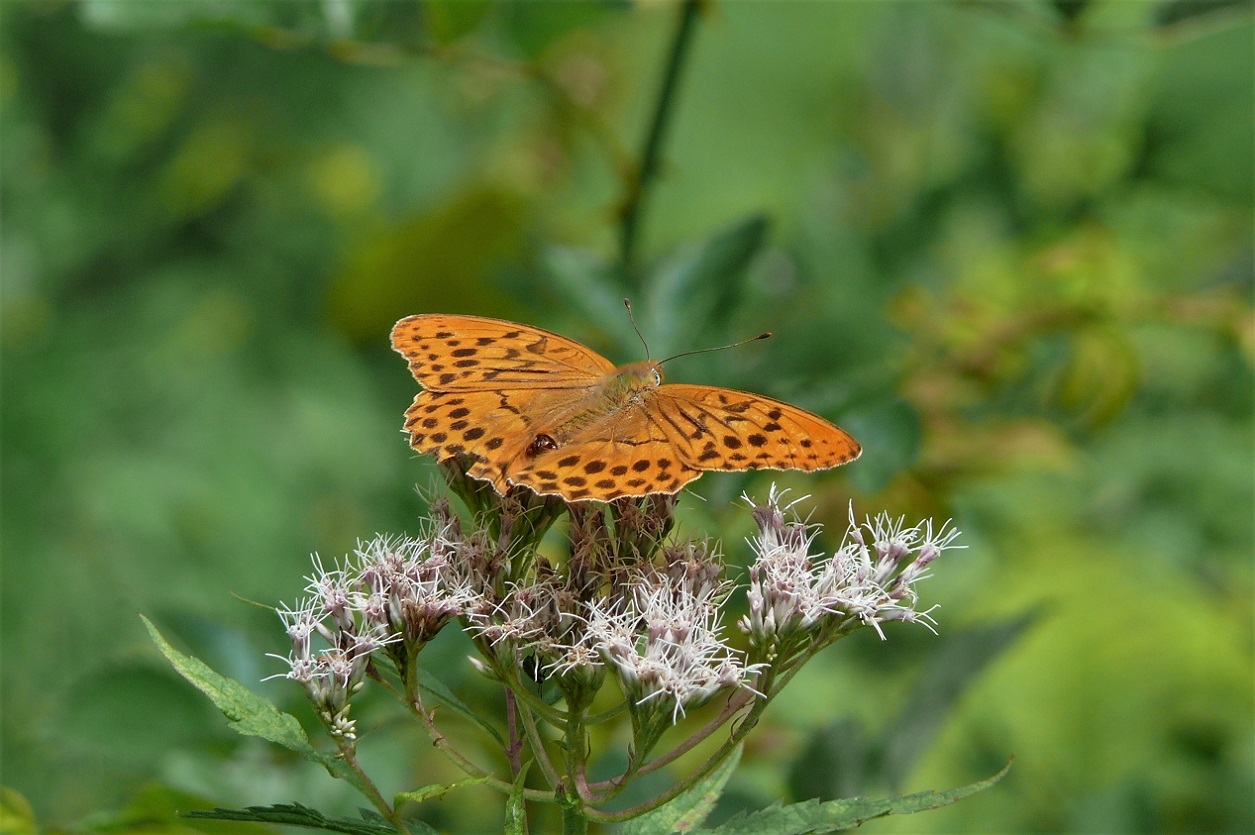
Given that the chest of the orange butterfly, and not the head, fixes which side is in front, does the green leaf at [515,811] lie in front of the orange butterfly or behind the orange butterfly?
behind

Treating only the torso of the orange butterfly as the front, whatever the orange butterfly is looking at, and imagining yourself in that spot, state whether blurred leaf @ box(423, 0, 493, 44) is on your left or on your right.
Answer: on your left

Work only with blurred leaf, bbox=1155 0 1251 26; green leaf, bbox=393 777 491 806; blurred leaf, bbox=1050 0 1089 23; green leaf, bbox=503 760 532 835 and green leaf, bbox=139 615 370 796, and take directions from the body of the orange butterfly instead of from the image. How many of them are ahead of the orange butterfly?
2

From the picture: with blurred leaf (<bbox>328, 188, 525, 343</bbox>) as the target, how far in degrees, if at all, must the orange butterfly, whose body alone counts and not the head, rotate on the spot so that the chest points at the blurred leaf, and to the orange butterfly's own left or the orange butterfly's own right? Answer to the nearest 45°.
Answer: approximately 45° to the orange butterfly's own left

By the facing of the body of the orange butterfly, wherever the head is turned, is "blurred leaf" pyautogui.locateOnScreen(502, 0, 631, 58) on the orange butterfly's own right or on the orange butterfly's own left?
on the orange butterfly's own left

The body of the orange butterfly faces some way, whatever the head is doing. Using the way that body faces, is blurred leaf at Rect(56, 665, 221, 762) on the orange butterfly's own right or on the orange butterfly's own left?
on the orange butterfly's own left

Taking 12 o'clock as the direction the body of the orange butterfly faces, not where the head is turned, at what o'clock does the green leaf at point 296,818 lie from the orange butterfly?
The green leaf is roughly at 5 o'clock from the orange butterfly.

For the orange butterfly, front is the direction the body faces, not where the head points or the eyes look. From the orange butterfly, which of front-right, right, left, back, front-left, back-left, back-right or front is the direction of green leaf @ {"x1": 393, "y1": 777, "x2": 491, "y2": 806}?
back-right

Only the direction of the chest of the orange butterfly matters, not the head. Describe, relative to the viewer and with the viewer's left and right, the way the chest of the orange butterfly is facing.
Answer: facing away from the viewer and to the right of the viewer
